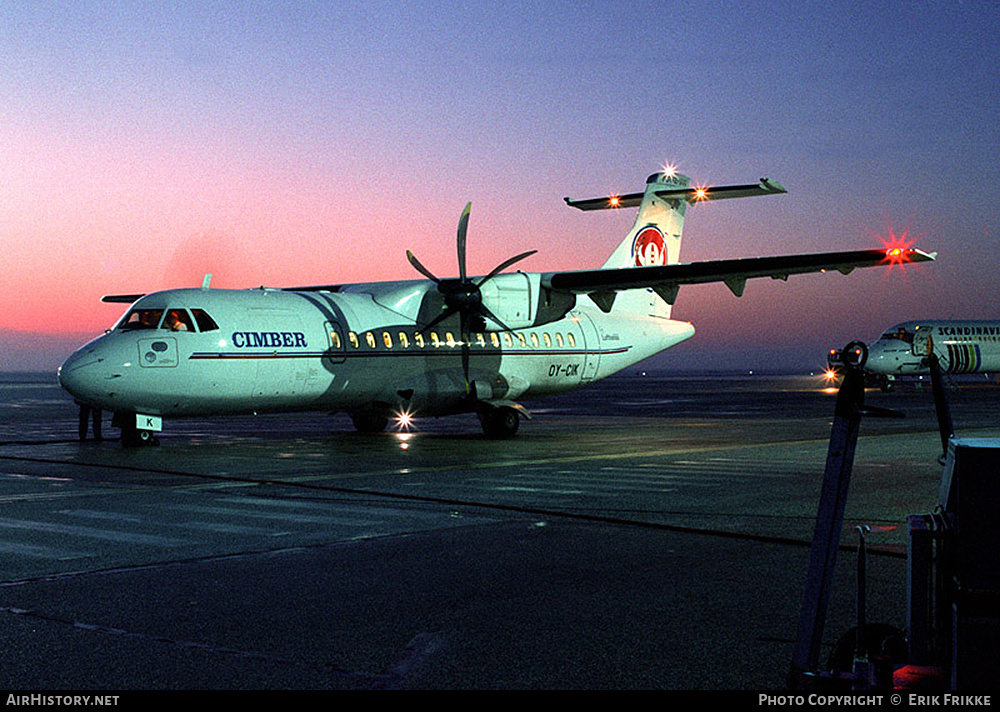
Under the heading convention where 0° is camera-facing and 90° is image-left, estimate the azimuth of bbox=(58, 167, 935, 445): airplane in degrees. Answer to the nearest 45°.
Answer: approximately 45°

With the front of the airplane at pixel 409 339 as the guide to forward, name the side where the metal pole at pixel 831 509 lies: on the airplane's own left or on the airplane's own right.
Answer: on the airplane's own left
